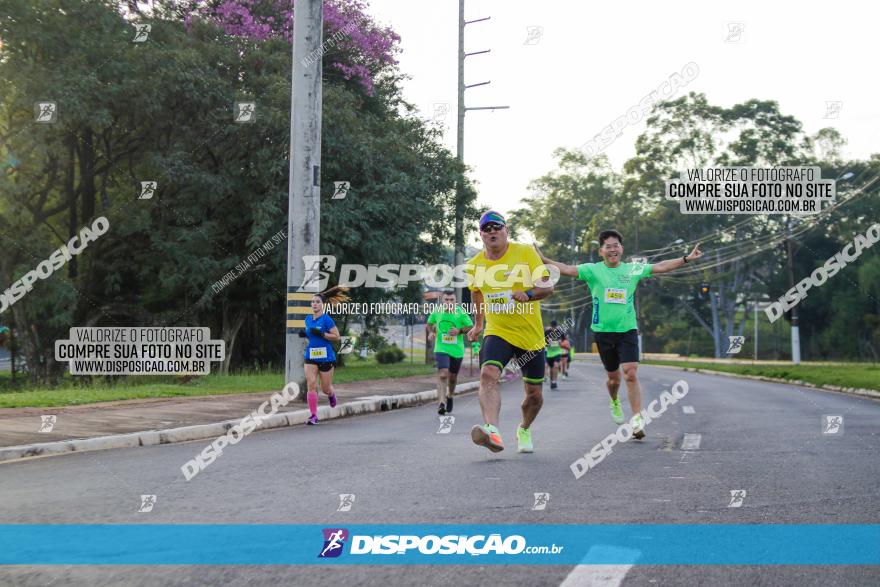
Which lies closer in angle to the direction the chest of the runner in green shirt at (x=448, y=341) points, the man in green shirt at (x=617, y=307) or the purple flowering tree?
the man in green shirt

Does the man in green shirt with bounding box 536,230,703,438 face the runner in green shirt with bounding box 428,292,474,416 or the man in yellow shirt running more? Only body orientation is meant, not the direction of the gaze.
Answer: the man in yellow shirt running

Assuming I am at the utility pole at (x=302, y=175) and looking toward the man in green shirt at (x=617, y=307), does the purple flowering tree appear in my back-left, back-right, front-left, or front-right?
back-left

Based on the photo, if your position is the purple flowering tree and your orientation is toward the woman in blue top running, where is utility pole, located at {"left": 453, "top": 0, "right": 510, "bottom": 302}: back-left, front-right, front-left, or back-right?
back-left

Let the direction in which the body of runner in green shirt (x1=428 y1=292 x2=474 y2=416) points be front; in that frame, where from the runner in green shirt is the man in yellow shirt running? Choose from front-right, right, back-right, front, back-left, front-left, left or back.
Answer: front

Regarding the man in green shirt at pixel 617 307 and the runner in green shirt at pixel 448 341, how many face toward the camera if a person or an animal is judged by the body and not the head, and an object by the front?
2

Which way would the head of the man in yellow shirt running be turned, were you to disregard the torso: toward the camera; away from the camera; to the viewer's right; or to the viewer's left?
toward the camera

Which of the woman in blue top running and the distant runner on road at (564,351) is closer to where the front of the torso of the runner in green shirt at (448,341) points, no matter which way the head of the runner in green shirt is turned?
the woman in blue top running

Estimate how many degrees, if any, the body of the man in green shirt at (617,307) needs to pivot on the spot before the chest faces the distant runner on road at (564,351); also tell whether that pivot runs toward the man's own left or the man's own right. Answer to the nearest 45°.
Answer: approximately 180°

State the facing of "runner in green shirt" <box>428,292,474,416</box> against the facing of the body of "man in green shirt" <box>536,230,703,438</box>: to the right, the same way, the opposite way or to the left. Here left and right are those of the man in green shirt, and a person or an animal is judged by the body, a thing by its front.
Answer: the same way

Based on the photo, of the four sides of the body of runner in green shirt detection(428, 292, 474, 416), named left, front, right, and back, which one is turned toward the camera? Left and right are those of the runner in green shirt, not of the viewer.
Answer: front

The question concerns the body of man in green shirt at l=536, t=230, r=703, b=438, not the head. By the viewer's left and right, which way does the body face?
facing the viewer

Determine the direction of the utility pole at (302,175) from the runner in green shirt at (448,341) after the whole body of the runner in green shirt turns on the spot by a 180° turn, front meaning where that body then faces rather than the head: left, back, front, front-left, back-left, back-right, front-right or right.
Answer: front-left

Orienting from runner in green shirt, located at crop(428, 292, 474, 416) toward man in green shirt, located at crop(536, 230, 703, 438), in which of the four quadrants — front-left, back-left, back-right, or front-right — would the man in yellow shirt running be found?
front-right

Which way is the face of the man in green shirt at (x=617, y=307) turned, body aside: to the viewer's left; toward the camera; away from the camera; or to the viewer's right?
toward the camera

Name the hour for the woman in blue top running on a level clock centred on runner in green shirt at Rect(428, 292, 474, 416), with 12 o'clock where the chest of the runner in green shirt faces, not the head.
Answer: The woman in blue top running is roughly at 2 o'clock from the runner in green shirt.
